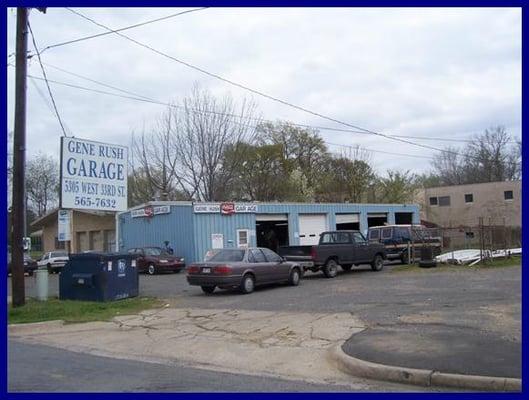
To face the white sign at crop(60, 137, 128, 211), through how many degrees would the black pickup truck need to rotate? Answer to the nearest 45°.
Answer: approximately 180°

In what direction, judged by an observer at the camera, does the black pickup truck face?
facing away from the viewer and to the right of the viewer

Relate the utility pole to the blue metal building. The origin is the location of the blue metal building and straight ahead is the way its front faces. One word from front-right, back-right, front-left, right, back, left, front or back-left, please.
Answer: front-right

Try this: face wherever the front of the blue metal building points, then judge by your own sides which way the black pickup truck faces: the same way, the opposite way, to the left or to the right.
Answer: to the left

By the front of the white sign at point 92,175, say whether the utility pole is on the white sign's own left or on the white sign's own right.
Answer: on the white sign's own right

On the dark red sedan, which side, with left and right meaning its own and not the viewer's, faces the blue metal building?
left

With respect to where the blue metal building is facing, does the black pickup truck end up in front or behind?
in front

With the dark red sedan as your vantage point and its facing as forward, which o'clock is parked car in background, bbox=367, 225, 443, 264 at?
The parked car in background is roughly at 11 o'clock from the dark red sedan.

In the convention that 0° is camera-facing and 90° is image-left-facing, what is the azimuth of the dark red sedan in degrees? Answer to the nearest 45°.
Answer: approximately 315°

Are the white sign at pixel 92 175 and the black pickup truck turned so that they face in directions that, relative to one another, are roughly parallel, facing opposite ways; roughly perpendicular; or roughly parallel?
roughly perpendicular

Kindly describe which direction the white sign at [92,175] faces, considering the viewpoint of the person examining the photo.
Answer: facing the viewer and to the right of the viewer
